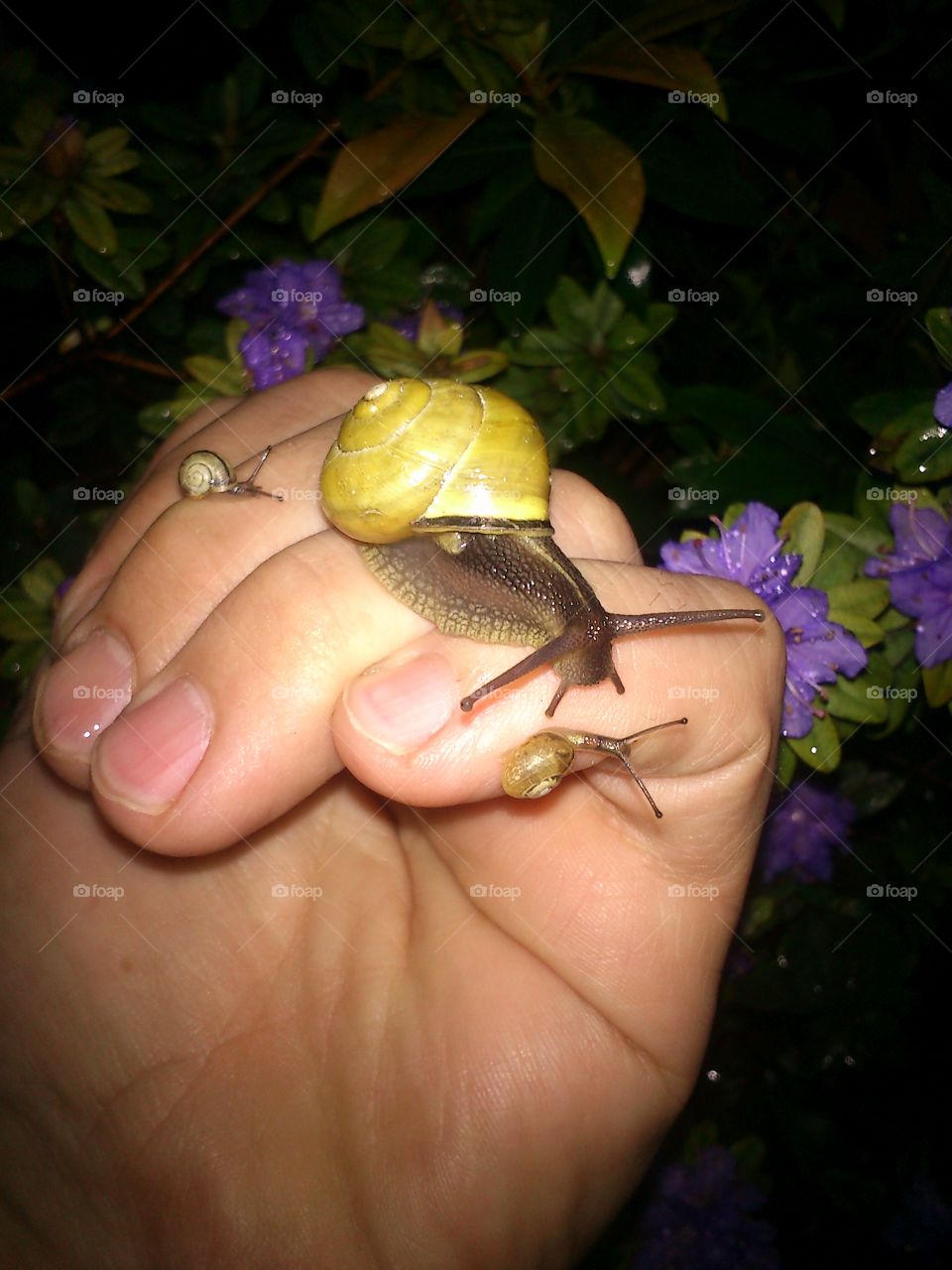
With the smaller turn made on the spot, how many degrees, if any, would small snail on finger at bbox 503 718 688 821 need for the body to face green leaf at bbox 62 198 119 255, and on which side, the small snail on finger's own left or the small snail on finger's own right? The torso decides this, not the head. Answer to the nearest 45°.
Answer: approximately 90° to the small snail on finger's own left

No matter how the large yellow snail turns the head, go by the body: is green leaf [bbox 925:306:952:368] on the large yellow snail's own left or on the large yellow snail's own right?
on the large yellow snail's own left

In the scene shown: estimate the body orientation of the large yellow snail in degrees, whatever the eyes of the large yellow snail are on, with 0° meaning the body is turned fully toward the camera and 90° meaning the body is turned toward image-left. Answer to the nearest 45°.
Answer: approximately 315°

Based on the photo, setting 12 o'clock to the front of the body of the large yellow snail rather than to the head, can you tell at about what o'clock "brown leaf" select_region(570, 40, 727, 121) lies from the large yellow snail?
The brown leaf is roughly at 9 o'clock from the large yellow snail.

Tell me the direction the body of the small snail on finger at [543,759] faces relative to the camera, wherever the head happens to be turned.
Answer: to the viewer's right

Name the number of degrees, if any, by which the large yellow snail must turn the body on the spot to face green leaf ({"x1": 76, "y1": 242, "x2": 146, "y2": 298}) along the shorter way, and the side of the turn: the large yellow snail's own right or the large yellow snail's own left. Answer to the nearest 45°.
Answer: approximately 135° to the large yellow snail's own left
